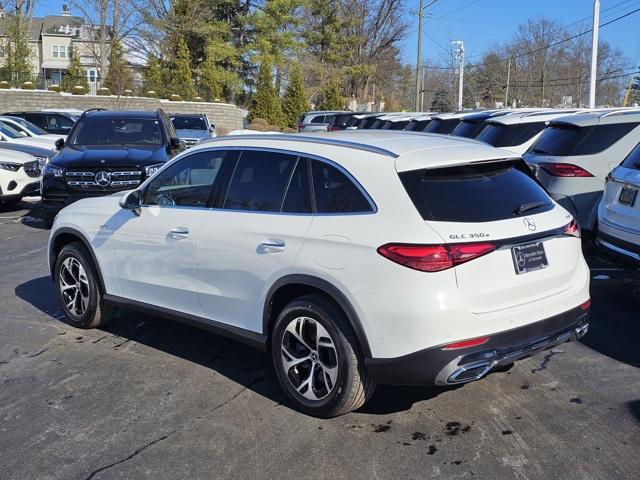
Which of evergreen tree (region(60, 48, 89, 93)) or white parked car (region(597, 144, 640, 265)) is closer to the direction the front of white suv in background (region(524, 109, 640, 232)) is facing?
the evergreen tree

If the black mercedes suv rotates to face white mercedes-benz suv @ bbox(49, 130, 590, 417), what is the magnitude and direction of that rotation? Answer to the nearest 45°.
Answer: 0° — it already faces it

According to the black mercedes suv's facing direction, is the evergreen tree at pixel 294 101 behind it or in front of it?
behind

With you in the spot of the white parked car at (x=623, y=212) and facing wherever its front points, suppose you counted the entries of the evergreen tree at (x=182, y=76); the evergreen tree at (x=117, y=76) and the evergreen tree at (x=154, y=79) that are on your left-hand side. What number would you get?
3

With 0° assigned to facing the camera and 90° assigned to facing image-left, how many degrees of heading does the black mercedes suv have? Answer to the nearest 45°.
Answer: approximately 0°

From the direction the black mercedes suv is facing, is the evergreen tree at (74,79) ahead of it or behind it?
behind

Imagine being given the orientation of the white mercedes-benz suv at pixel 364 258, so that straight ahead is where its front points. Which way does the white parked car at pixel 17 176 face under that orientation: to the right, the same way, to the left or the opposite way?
the opposite way

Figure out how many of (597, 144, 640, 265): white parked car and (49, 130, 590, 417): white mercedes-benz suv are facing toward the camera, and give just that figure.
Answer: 0

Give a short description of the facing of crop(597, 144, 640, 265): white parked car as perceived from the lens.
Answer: facing away from the viewer and to the right of the viewer

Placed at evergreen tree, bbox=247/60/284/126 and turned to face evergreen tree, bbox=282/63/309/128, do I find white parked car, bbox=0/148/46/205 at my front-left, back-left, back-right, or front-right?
back-right

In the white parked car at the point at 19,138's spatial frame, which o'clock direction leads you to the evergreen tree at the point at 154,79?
The evergreen tree is roughly at 8 o'clock from the white parked car.

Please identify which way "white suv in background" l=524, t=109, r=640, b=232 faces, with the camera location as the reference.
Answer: facing away from the viewer and to the right of the viewer

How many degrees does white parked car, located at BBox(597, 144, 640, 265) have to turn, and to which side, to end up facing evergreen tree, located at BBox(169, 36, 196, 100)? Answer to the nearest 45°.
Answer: approximately 90° to its left
